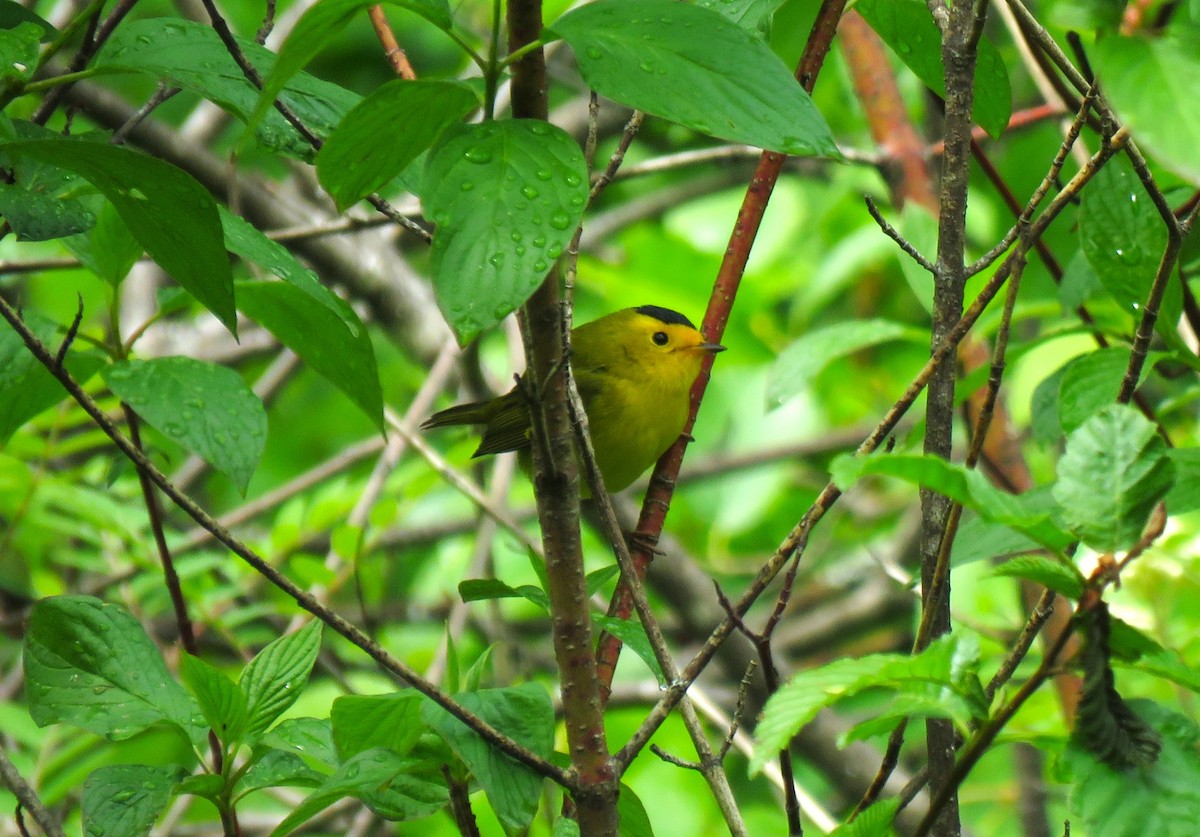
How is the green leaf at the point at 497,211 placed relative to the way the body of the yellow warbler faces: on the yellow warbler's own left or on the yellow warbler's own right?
on the yellow warbler's own right

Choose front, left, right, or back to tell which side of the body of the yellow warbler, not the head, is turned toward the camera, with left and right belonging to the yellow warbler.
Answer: right

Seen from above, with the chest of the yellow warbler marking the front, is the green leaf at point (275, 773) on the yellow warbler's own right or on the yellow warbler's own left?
on the yellow warbler's own right
